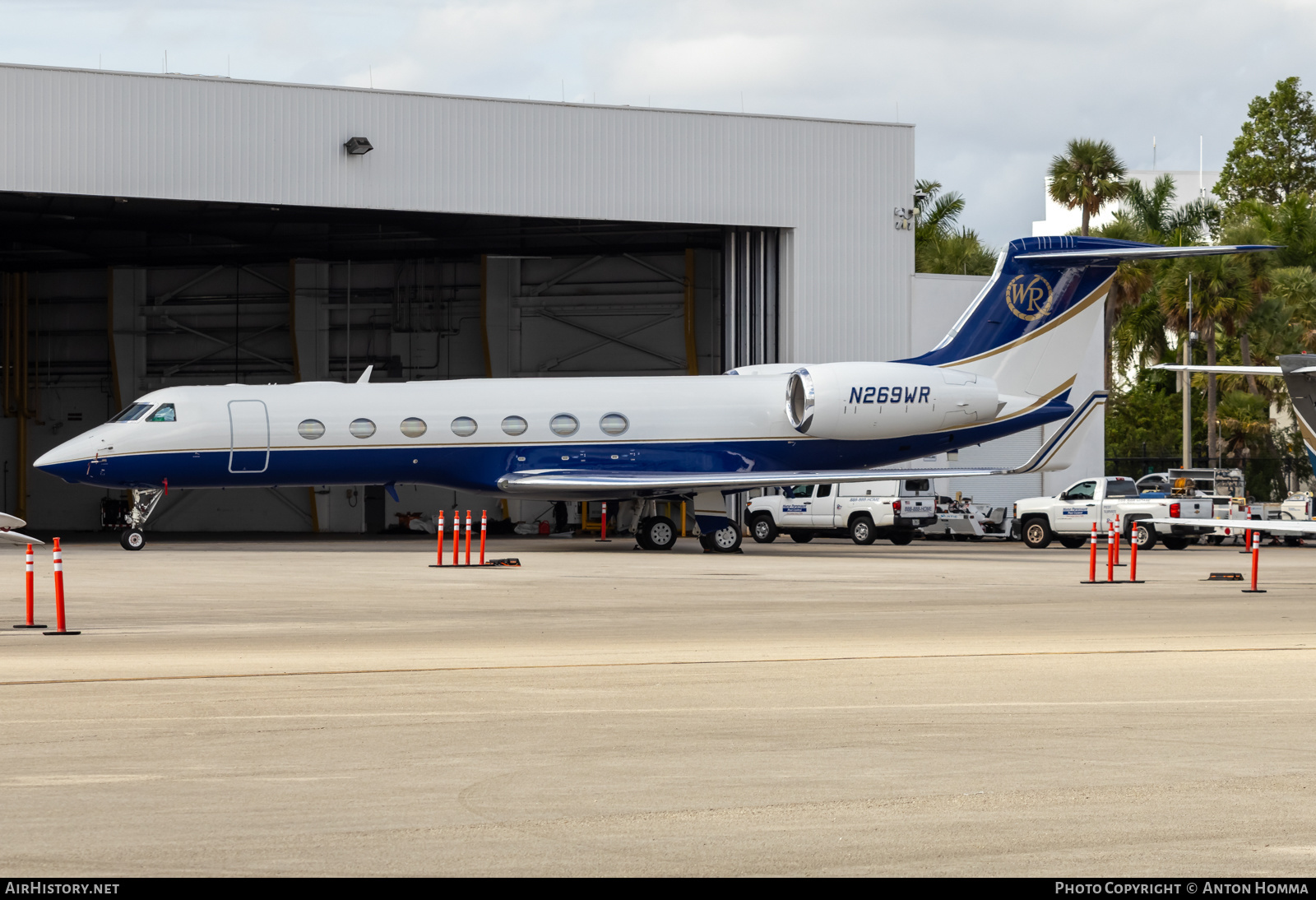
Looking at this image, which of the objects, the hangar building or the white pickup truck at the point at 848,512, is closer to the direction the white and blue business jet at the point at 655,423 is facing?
the hangar building

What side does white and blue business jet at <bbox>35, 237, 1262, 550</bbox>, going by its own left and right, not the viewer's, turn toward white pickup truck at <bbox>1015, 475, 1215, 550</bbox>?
back

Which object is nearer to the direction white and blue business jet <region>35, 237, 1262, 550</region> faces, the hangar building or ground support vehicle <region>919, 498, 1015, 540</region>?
the hangar building

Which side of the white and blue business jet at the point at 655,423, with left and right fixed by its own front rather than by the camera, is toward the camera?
left

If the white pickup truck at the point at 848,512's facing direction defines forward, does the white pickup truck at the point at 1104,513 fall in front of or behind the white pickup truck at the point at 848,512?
behind

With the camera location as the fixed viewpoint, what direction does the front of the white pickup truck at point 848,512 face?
facing away from the viewer and to the left of the viewer

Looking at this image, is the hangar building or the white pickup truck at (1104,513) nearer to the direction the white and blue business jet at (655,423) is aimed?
the hangar building
